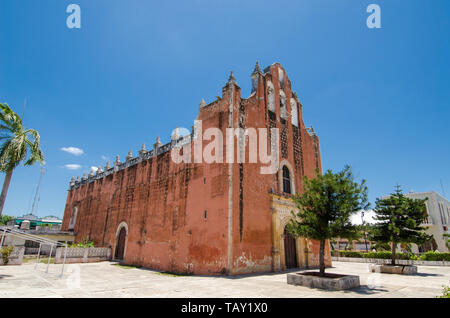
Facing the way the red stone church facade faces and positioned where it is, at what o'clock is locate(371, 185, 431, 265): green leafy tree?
The green leafy tree is roughly at 11 o'clock from the red stone church facade.

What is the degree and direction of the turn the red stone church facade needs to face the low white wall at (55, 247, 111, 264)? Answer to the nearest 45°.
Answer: approximately 180°

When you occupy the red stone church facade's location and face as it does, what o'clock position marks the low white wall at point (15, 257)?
The low white wall is roughly at 5 o'clock from the red stone church facade.

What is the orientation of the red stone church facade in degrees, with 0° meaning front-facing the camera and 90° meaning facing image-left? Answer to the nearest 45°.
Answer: approximately 315°

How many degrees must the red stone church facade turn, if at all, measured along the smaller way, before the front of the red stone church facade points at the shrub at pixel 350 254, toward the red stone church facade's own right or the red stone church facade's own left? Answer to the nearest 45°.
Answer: approximately 90° to the red stone church facade's own left

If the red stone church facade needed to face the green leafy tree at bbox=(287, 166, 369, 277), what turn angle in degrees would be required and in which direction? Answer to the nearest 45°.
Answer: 0° — it already faces it

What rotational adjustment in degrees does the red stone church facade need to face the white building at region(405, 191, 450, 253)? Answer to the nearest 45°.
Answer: approximately 90° to its left

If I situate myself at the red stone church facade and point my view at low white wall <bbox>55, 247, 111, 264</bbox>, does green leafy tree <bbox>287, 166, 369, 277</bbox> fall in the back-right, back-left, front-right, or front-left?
back-left

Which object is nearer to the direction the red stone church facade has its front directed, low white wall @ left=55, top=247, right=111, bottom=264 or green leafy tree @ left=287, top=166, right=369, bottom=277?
the green leafy tree

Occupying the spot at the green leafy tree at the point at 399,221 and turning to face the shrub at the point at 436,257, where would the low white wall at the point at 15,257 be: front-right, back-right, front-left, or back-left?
back-left
